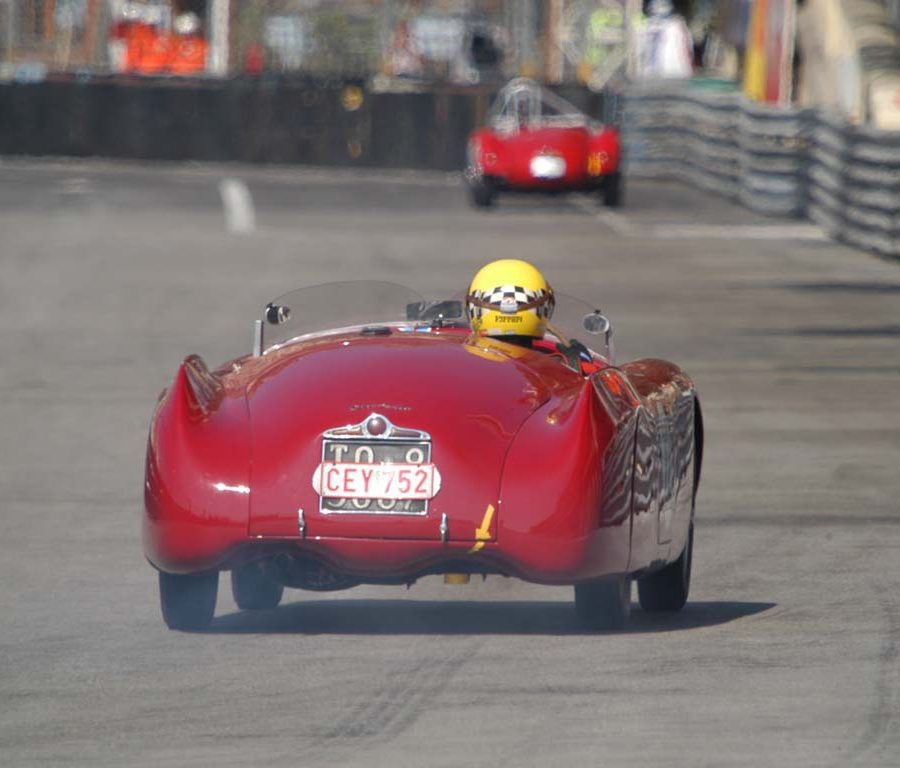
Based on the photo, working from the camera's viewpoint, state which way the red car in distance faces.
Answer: facing away from the viewer

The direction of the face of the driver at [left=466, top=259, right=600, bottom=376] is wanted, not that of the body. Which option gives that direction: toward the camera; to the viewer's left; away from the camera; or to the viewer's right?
away from the camera

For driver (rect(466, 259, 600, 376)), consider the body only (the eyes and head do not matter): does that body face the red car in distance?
yes

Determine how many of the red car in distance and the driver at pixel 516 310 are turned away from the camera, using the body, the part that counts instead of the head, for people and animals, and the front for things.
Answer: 2

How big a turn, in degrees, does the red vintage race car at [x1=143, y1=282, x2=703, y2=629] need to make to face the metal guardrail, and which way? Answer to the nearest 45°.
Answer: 0° — it already faces it

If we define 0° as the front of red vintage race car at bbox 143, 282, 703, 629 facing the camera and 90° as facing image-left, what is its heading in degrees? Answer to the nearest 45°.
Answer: approximately 180°

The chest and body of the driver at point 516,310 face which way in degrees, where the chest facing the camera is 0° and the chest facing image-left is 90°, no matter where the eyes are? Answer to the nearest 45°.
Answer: approximately 180°
